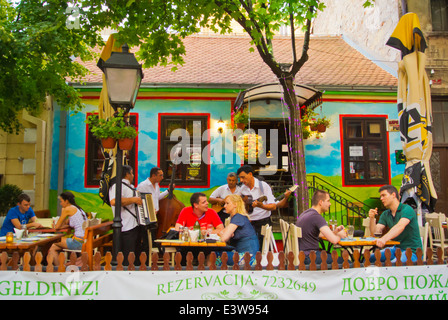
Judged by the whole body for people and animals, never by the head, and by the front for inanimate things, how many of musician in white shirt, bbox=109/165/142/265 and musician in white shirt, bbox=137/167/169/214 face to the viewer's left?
0

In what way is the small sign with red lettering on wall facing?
toward the camera

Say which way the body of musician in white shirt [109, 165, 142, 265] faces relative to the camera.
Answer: to the viewer's right

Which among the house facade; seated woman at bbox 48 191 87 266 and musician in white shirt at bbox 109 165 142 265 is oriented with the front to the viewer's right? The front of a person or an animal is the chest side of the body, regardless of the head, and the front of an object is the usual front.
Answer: the musician in white shirt

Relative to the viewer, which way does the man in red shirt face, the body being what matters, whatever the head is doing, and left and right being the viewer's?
facing the viewer

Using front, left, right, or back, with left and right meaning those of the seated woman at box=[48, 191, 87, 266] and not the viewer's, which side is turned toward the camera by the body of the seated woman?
left

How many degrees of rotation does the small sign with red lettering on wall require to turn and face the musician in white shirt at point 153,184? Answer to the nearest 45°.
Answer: approximately 45° to its right

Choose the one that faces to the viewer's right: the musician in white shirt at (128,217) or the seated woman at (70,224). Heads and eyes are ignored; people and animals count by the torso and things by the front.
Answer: the musician in white shirt

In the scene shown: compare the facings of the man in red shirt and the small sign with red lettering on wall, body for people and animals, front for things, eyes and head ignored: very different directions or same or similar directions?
same or similar directions

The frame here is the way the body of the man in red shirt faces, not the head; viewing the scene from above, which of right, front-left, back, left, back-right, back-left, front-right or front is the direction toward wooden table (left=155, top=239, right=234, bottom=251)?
front

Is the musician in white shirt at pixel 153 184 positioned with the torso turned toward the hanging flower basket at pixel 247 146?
no

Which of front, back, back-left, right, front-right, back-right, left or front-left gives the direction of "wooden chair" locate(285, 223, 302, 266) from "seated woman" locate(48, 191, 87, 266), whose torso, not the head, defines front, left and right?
back-left

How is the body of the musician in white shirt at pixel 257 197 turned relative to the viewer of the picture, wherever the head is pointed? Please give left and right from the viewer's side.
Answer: facing the viewer and to the left of the viewer

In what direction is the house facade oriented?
toward the camera

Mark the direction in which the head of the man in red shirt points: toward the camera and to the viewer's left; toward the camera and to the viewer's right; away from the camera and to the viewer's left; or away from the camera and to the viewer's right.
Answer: toward the camera and to the viewer's right
